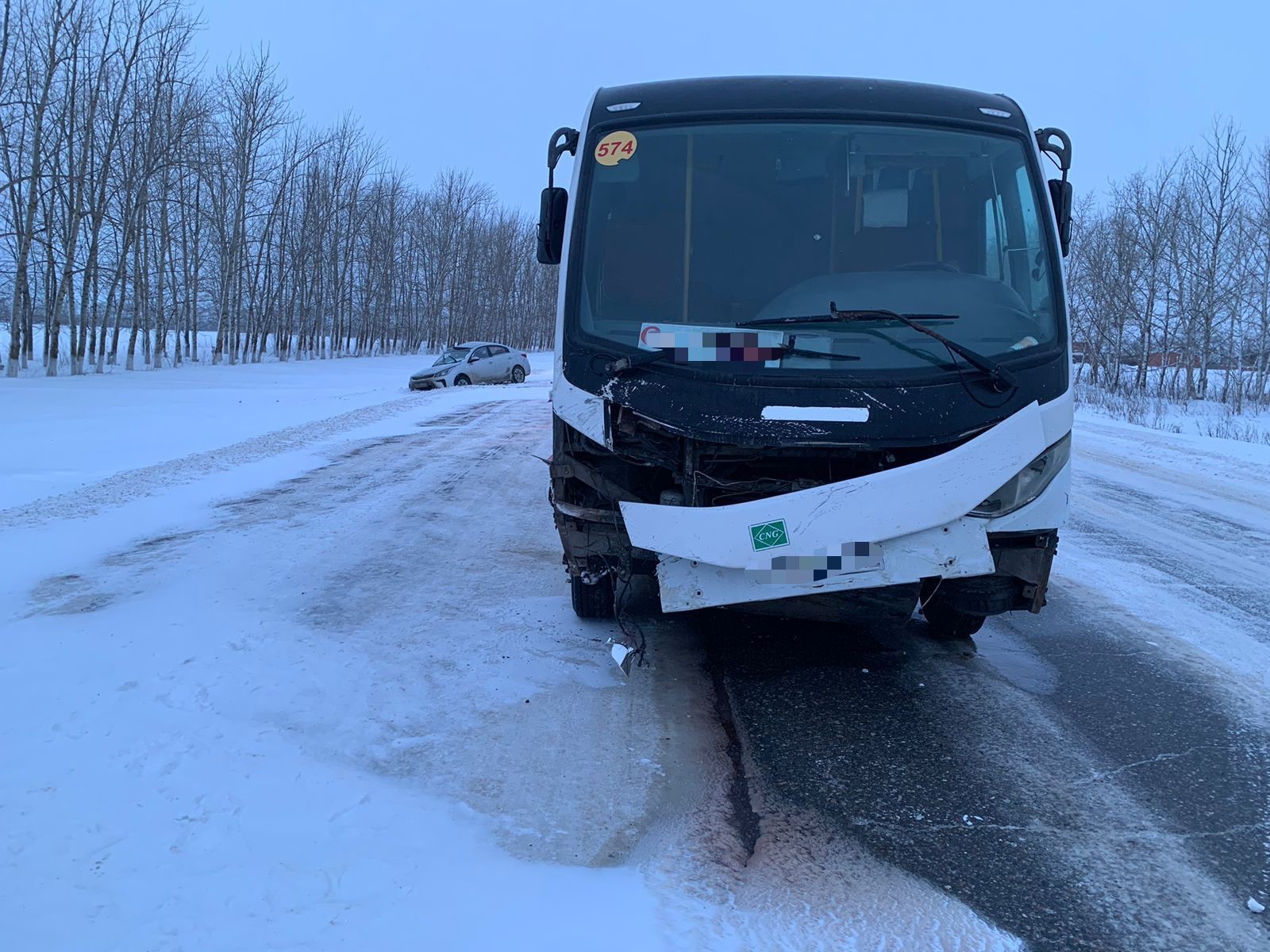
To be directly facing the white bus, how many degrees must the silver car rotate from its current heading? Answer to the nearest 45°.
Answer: approximately 45° to its left

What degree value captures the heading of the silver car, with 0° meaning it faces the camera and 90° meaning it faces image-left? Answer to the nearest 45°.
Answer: approximately 45°

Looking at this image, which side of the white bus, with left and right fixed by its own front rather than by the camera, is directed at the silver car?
back

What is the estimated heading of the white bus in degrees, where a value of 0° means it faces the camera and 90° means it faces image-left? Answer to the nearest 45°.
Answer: approximately 0°
